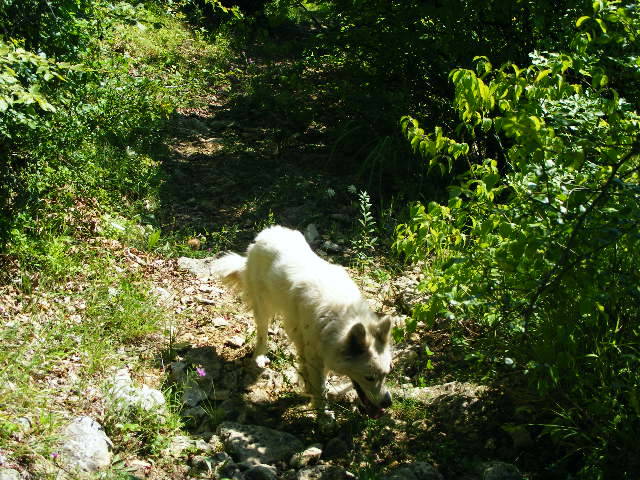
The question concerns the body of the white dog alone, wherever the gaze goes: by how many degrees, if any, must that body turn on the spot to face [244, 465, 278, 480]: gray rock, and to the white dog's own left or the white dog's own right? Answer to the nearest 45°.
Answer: approximately 45° to the white dog's own right

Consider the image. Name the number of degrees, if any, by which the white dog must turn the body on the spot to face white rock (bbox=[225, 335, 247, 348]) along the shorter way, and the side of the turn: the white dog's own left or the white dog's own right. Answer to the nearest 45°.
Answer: approximately 180°

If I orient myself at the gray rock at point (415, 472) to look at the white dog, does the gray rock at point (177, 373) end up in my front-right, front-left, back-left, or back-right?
front-left

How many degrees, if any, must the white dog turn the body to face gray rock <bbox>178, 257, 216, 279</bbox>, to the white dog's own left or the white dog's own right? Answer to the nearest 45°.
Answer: approximately 180°

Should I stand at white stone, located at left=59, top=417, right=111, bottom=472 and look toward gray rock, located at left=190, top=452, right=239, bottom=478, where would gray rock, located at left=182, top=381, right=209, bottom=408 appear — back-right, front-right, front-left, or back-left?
front-left

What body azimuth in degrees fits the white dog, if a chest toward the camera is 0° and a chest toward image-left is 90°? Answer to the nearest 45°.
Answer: approximately 315°

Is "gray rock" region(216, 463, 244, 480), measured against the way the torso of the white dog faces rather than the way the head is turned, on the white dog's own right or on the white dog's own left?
on the white dog's own right

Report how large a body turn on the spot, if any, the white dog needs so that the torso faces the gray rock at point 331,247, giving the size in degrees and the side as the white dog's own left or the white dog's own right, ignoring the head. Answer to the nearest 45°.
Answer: approximately 135° to the white dog's own left

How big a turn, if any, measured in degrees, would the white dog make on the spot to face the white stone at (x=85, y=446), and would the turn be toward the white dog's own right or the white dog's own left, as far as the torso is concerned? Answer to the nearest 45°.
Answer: approximately 90° to the white dog's own right

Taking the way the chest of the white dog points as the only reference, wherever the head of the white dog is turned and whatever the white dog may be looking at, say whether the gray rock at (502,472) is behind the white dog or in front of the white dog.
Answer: in front

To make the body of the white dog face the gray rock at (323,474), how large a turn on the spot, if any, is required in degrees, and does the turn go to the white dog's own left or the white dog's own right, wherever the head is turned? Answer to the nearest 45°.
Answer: approximately 45° to the white dog's own right
